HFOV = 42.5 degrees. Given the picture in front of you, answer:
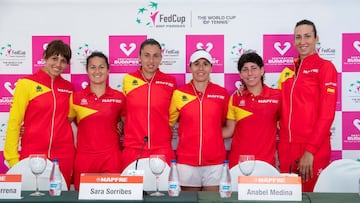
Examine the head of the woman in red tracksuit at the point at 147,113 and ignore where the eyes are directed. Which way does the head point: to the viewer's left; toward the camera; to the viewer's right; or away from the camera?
toward the camera

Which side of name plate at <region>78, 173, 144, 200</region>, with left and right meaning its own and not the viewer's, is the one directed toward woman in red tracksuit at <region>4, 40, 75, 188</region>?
back

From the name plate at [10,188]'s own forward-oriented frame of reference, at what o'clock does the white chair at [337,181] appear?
The white chair is roughly at 9 o'clock from the name plate.

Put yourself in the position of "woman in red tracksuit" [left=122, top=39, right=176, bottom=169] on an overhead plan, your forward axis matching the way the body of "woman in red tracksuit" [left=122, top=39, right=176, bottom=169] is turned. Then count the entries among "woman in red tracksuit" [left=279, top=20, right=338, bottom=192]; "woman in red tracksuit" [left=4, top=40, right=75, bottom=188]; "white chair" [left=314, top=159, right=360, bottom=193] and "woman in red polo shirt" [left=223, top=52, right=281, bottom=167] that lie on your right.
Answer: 1

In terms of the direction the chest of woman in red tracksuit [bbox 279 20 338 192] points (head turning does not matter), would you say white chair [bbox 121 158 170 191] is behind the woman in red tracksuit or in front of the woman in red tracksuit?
in front

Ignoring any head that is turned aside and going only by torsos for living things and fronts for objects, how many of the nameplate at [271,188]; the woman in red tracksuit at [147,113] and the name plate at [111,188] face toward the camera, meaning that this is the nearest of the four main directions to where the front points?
3

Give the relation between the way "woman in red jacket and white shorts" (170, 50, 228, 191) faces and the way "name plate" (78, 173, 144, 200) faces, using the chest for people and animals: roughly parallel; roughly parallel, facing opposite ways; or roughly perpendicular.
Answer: roughly parallel

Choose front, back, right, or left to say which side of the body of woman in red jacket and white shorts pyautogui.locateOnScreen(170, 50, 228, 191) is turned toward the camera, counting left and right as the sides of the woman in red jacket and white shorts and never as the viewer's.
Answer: front

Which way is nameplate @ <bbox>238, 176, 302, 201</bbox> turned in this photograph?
toward the camera

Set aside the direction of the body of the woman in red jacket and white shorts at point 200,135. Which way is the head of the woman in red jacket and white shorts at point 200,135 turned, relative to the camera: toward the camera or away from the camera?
toward the camera

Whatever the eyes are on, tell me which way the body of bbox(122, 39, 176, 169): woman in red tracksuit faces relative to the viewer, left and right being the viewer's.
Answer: facing the viewer

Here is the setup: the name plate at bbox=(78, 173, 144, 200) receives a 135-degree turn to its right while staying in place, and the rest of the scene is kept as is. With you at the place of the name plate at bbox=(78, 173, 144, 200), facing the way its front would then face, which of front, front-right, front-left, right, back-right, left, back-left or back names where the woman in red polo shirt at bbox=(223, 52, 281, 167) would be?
right

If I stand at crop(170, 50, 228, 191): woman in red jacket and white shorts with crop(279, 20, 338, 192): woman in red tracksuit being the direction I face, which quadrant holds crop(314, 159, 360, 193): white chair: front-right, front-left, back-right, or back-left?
front-right

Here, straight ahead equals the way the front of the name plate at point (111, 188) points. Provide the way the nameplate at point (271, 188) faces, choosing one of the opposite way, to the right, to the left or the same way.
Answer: the same way
